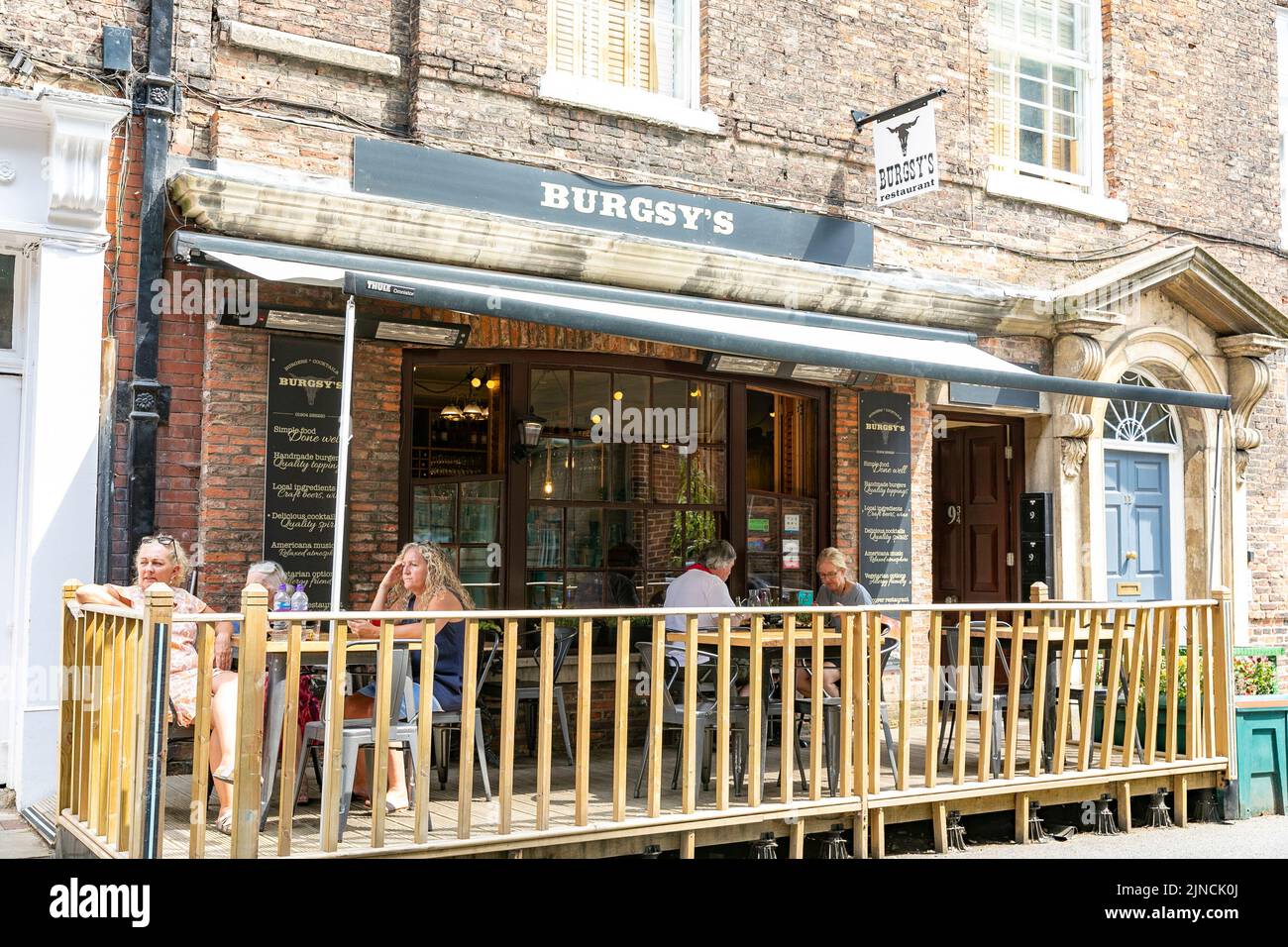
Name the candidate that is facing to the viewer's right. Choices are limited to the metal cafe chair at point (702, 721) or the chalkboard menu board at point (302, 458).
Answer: the metal cafe chair

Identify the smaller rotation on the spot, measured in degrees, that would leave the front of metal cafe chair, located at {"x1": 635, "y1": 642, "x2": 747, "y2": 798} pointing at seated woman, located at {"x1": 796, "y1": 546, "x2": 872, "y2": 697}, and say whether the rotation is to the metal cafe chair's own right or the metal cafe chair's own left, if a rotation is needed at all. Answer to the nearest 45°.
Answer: approximately 45° to the metal cafe chair's own left

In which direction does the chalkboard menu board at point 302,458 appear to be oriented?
toward the camera

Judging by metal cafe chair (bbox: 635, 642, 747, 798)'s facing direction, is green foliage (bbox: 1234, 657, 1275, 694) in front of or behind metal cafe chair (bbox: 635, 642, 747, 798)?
in front

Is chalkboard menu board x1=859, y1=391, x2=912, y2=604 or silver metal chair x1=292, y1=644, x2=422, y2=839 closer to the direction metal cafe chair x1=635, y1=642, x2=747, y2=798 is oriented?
the chalkboard menu board

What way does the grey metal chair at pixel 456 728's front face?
to the viewer's left

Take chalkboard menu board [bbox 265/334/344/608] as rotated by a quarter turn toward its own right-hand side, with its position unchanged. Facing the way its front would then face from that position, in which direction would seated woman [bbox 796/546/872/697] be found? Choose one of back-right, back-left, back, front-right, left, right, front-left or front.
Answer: back

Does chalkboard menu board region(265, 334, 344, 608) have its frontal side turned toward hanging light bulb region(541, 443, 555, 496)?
no

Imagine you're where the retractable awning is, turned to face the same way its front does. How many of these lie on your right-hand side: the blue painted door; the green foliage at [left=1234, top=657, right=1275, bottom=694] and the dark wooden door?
0

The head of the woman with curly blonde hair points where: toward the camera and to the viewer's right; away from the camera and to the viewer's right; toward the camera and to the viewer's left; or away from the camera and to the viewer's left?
toward the camera and to the viewer's left

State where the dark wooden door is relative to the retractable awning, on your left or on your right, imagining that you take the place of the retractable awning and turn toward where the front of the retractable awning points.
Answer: on your left

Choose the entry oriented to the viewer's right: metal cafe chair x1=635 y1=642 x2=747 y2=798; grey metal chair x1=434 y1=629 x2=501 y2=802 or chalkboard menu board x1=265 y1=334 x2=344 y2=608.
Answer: the metal cafe chair

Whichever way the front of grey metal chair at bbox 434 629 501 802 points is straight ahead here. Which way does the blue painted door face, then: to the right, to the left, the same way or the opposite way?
to the left

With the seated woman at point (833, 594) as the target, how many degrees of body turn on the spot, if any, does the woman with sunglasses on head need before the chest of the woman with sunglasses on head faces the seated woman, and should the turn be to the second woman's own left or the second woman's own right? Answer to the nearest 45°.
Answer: approximately 45° to the second woman's own left

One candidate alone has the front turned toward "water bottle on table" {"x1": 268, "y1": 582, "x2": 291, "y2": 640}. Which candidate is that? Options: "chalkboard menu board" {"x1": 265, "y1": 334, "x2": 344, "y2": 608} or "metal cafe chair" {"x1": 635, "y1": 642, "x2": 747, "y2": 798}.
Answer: the chalkboard menu board
